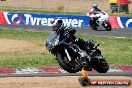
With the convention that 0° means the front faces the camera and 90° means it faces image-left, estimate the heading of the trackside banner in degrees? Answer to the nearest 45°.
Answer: approximately 0°

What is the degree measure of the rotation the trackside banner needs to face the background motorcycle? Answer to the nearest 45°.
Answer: approximately 45° to its left

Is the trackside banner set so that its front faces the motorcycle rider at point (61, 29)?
yes

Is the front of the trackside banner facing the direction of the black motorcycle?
yes
